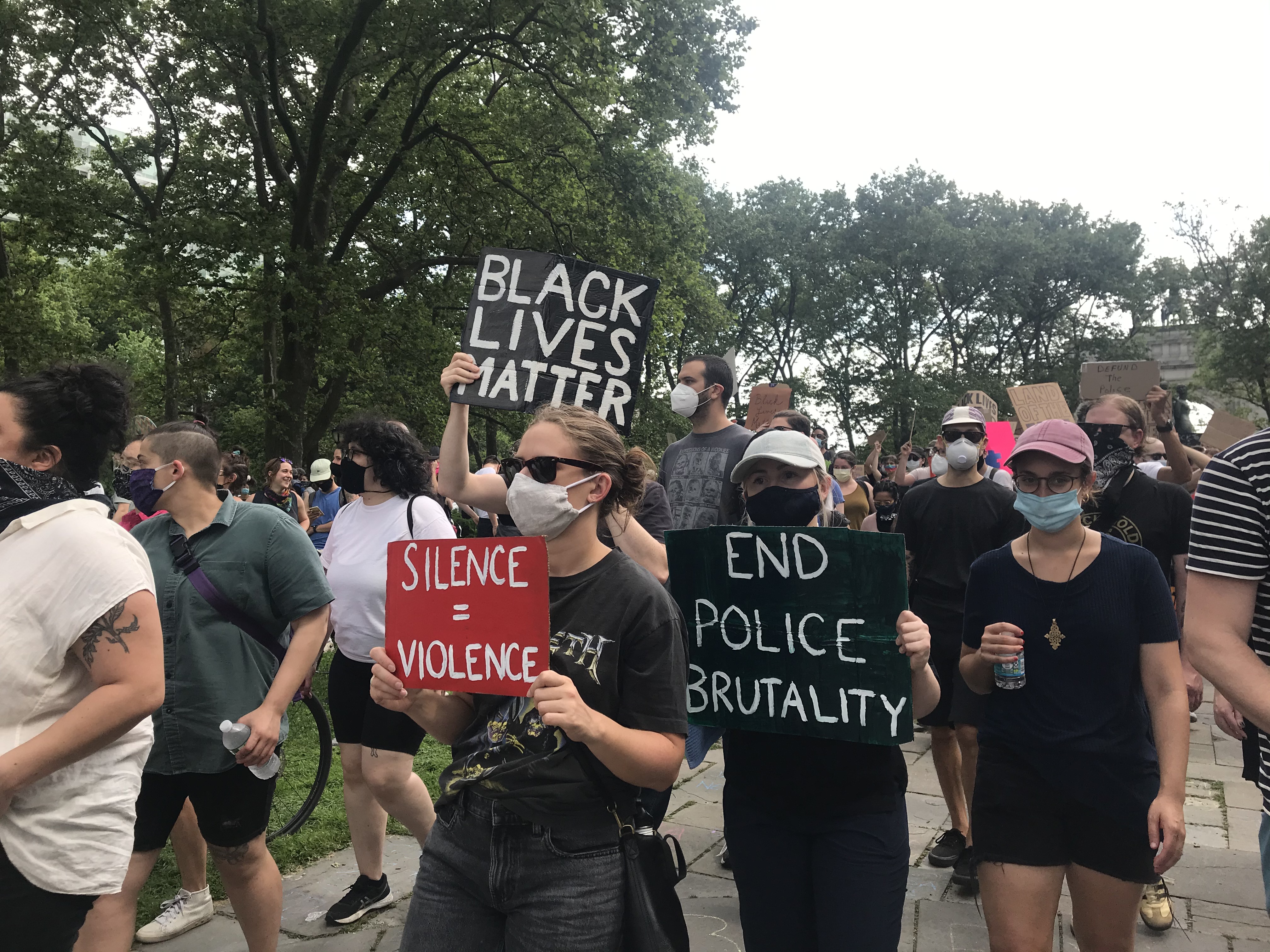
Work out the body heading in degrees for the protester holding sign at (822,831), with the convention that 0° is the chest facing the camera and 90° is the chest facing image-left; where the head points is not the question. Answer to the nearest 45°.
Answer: approximately 0°

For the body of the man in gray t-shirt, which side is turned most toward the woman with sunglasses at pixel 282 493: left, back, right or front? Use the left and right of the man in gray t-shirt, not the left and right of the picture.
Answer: right

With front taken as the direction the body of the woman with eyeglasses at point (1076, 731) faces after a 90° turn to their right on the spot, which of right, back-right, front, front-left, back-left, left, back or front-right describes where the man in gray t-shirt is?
front-right

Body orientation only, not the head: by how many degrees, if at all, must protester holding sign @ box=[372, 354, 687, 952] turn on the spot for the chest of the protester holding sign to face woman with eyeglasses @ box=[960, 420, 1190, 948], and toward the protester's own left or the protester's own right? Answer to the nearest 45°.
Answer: approximately 135° to the protester's own left

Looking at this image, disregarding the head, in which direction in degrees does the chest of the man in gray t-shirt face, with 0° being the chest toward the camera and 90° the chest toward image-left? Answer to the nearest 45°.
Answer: approximately 45°

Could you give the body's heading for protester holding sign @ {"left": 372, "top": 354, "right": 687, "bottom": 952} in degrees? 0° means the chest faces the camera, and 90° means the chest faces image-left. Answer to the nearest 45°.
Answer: approximately 45°

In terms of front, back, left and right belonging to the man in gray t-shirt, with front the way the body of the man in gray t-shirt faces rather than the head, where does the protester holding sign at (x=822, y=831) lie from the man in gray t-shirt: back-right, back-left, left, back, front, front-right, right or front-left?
front-left

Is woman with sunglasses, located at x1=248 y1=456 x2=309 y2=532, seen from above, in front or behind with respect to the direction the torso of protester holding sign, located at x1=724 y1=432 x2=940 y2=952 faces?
behind

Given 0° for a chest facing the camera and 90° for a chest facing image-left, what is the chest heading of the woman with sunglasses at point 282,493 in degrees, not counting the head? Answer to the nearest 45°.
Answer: approximately 315°
